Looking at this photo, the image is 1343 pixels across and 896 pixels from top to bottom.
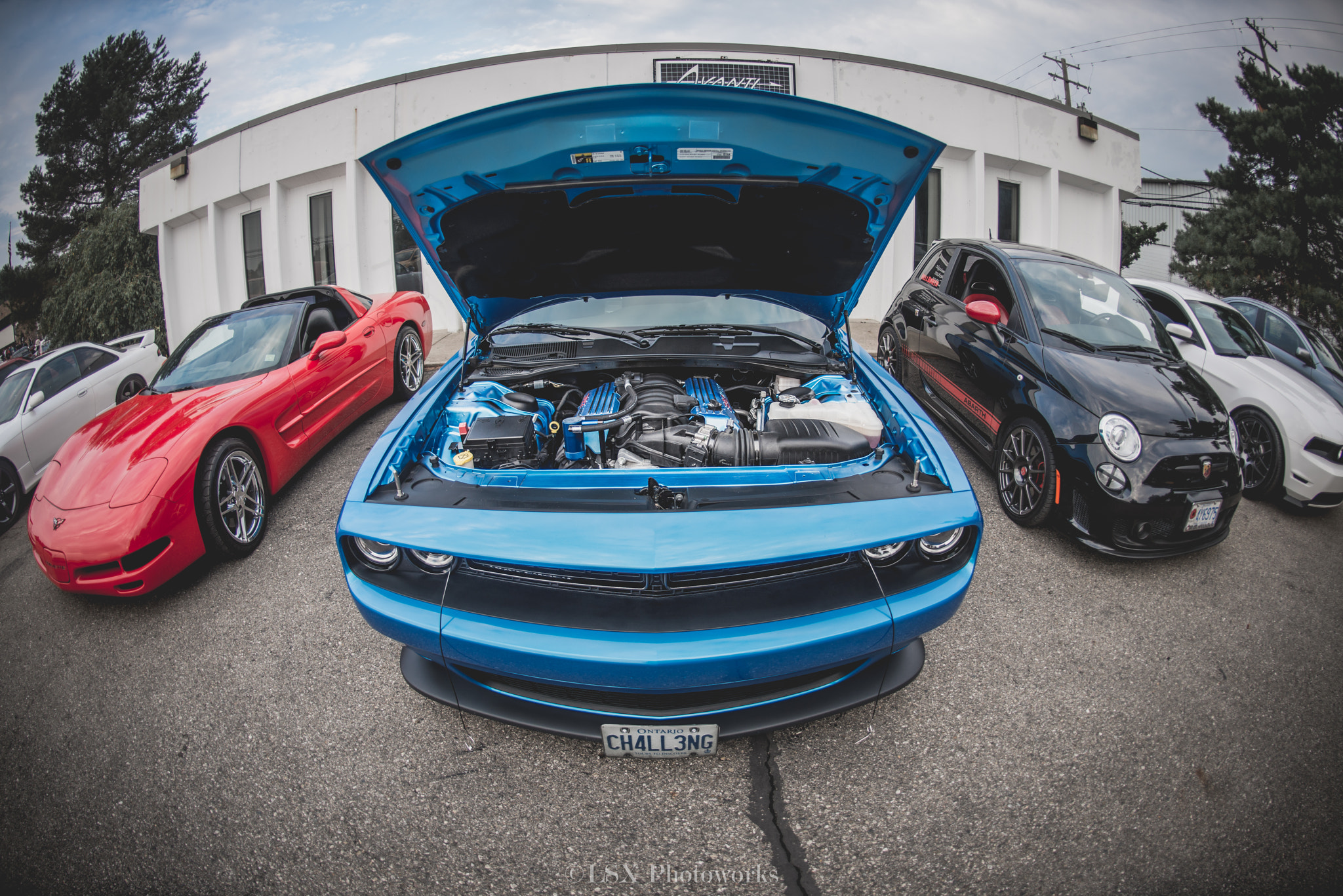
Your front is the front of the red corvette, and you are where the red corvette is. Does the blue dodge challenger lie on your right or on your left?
on your left

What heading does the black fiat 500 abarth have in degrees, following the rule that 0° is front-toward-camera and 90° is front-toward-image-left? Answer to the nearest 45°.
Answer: approximately 315°

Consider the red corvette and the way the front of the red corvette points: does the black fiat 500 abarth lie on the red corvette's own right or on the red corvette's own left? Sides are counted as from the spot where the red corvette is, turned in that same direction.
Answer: on the red corvette's own left

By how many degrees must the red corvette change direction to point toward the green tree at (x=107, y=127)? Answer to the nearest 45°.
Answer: approximately 135° to its right

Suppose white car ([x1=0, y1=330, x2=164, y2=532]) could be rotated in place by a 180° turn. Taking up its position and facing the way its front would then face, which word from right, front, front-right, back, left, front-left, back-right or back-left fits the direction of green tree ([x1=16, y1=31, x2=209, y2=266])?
front-left

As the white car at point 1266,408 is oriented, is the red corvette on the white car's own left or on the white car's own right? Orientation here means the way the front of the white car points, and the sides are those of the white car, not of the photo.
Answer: on the white car's own right

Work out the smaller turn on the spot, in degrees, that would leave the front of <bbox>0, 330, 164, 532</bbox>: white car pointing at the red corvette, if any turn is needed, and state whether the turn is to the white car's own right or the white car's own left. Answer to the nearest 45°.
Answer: approximately 45° to the white car's own left

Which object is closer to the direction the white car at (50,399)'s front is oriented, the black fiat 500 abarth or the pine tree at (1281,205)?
the black fiat 500 abarth
